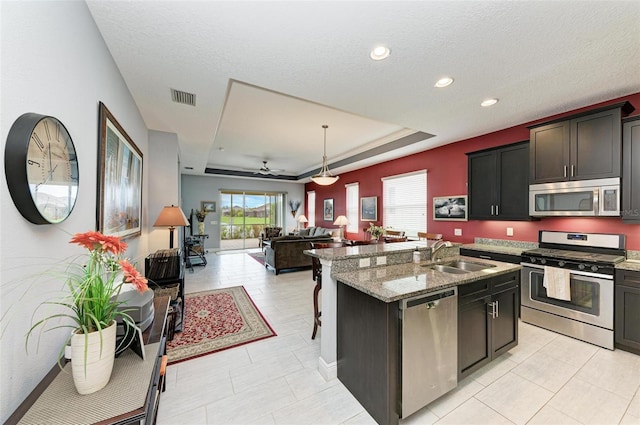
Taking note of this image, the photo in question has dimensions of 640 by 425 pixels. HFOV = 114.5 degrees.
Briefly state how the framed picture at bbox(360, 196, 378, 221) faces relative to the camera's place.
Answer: facing the viewer and to the left of the viewer

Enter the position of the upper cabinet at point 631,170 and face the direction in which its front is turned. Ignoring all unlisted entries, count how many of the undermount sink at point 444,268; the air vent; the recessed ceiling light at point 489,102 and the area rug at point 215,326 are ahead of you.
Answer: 4

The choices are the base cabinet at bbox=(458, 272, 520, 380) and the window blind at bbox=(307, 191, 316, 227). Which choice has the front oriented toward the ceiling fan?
the window blind

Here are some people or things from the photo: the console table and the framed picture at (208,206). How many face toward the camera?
1

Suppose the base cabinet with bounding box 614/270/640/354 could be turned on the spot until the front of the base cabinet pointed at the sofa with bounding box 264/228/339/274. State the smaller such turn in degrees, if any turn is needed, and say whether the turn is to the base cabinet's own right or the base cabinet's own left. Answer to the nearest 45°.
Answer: approximately 45° to the base cabinet's own right

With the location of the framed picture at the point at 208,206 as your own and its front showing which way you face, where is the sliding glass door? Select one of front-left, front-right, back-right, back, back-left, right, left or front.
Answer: left

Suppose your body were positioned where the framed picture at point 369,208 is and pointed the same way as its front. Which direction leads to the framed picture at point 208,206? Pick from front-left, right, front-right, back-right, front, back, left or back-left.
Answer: front-right

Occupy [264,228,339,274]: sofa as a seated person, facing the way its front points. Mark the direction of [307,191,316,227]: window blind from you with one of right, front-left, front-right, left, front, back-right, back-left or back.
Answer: front-right

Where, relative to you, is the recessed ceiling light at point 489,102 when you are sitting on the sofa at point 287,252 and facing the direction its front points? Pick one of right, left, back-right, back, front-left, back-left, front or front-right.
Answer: back

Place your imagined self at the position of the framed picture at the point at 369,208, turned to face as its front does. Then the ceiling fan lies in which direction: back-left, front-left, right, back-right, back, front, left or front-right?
front-right

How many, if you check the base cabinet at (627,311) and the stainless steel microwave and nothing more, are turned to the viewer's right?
0

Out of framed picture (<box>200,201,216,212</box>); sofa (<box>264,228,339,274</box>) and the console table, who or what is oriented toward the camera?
the framed picture

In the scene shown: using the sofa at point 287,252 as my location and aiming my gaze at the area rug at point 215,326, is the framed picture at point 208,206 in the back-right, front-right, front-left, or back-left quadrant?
back-right

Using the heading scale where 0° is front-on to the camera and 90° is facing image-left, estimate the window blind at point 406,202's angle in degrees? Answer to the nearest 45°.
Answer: approximately 45°

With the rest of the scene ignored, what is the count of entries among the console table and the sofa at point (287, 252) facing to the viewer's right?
1

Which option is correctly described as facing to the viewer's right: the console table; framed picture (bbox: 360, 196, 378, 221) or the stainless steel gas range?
the console table
